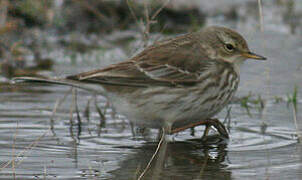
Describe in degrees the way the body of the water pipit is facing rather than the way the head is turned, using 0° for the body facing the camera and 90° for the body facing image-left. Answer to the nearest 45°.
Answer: approximately 270°
